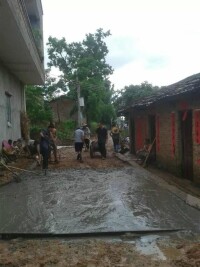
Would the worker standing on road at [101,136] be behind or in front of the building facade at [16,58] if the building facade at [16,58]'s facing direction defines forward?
in front

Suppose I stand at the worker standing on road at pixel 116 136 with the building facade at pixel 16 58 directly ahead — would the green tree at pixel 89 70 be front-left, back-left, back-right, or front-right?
back-right

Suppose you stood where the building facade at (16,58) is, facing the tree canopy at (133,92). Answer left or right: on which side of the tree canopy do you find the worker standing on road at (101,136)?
right

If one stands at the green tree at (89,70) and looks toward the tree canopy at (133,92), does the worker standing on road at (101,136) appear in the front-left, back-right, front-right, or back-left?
back-right

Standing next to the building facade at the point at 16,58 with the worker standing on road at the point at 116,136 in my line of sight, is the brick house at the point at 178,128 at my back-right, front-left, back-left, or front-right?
front-right

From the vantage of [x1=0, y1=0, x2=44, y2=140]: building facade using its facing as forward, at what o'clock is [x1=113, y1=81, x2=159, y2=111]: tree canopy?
The tree canopy is roughly at 10 o'clock from the building facade.

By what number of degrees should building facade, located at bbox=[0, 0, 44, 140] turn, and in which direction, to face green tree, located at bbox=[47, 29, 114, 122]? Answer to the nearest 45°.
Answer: approximately 90° to its left

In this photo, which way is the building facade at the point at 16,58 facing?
to the viewer's right

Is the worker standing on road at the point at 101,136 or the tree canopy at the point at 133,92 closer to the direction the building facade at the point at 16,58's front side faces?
the worker standing on road

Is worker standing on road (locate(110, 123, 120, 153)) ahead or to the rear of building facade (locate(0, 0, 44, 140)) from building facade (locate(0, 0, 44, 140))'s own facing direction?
ahead
